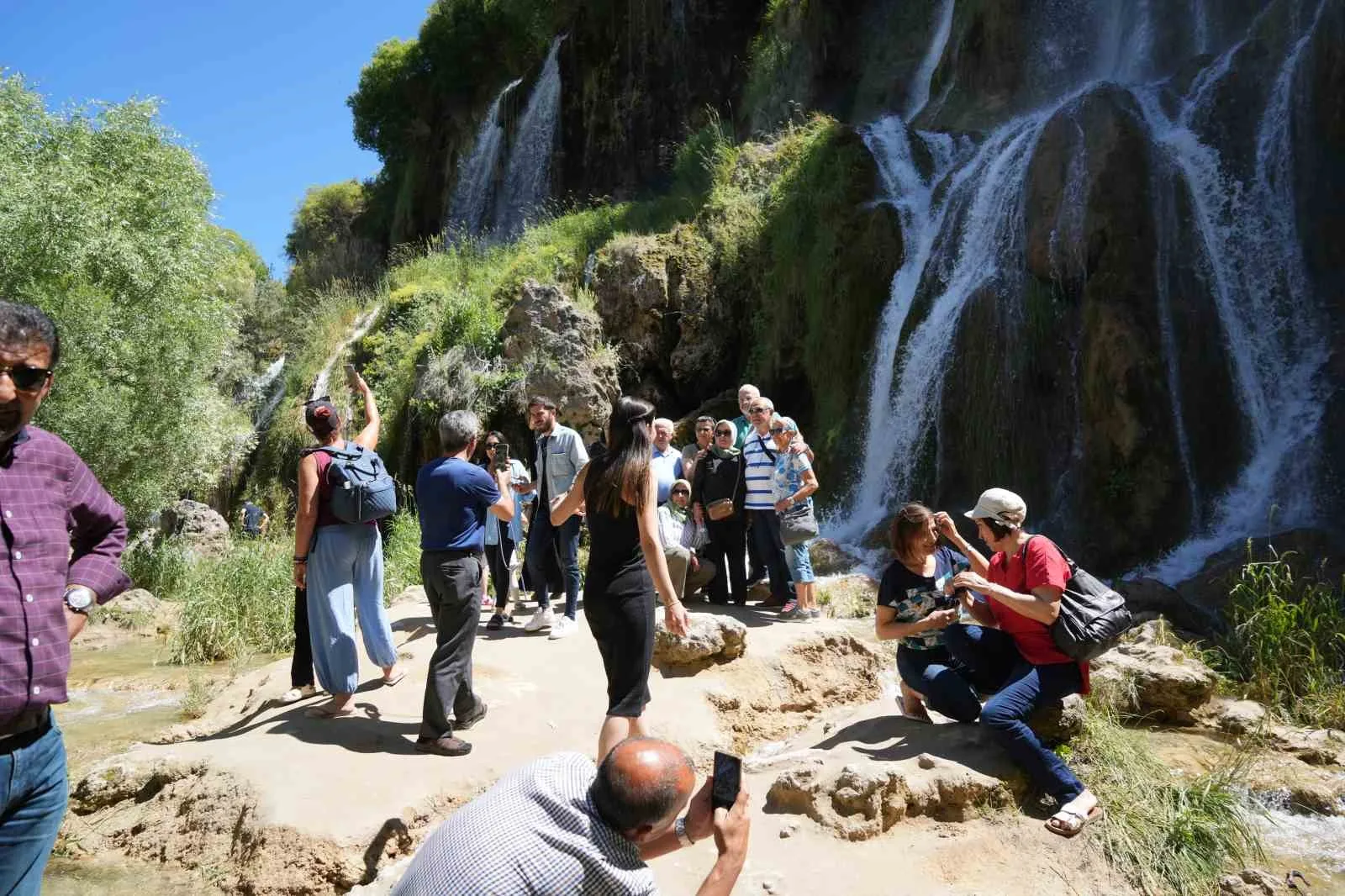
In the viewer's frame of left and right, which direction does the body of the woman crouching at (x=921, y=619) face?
facing the viewer and to the right of the viewer

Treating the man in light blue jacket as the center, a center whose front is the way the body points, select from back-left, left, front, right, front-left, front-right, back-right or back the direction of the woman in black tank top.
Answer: front-left

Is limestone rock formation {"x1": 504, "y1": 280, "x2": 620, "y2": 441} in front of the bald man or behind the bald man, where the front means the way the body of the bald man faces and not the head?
in front

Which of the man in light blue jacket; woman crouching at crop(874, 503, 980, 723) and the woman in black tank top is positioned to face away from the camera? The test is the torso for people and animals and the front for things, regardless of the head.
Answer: the woman in black tank top

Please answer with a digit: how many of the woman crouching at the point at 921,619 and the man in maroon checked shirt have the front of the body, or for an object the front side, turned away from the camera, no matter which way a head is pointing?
0

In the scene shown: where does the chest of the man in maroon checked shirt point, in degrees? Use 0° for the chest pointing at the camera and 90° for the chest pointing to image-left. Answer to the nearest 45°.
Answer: approximately 0°

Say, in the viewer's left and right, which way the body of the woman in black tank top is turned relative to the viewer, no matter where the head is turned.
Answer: facing away from the viewer

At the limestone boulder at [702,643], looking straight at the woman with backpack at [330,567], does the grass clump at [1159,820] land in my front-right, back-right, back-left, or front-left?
back-left

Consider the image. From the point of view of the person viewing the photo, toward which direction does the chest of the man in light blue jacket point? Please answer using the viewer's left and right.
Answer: facing the viewer and to the left of the viewer

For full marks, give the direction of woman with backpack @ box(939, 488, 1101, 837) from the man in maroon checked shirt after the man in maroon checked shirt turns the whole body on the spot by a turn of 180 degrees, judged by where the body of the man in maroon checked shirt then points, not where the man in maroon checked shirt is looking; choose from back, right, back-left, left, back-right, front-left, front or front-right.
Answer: right

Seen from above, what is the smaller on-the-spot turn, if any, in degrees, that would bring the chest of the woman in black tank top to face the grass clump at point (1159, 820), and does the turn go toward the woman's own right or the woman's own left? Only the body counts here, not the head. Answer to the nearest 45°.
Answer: approximately 90° to the woman's own right

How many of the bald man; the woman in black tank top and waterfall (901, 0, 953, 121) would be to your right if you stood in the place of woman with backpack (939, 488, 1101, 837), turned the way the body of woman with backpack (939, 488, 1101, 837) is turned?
1

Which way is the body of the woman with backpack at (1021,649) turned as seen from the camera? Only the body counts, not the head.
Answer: to the viewer's left

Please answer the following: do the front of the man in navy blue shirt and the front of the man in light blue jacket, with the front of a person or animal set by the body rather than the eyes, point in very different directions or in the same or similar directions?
very different directions

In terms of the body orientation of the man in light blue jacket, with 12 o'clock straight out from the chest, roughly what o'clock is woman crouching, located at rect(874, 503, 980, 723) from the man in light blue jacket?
The woman crouching is roughly at 9 o'clock from the man in light blue jacket.

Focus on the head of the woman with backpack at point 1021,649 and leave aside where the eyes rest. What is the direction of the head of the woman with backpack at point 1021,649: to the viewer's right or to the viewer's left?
to the viewer's left

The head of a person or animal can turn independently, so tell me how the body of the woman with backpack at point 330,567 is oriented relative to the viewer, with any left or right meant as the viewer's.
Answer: facing away from the viewer and to the left of the viewer

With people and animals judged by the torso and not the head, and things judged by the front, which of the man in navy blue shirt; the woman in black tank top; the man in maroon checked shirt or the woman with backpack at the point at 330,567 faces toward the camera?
the man in maroon checked shirt
